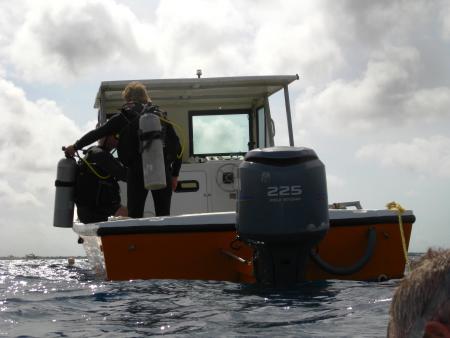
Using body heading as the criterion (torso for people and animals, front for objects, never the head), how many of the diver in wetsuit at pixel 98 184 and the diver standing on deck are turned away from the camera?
1

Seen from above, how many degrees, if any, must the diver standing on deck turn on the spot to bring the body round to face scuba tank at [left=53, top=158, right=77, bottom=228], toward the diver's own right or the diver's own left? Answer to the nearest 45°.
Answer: approximately 45° to the diver's own left

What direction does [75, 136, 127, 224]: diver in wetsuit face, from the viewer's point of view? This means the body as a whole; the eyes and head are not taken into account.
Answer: to the viewer's right

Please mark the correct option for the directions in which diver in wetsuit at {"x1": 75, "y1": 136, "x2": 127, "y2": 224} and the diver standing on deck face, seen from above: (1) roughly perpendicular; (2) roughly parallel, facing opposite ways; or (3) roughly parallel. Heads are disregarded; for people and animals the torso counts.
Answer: roughly perpendicular

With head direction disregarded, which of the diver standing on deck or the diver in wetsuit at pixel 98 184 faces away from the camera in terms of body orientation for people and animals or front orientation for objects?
the diver standing on deck

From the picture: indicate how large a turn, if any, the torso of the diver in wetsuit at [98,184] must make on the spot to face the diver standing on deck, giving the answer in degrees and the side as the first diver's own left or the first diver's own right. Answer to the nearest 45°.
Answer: approximately 90° to the first diver's own right

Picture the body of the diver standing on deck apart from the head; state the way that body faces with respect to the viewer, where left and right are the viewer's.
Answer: facing away from the viewer
